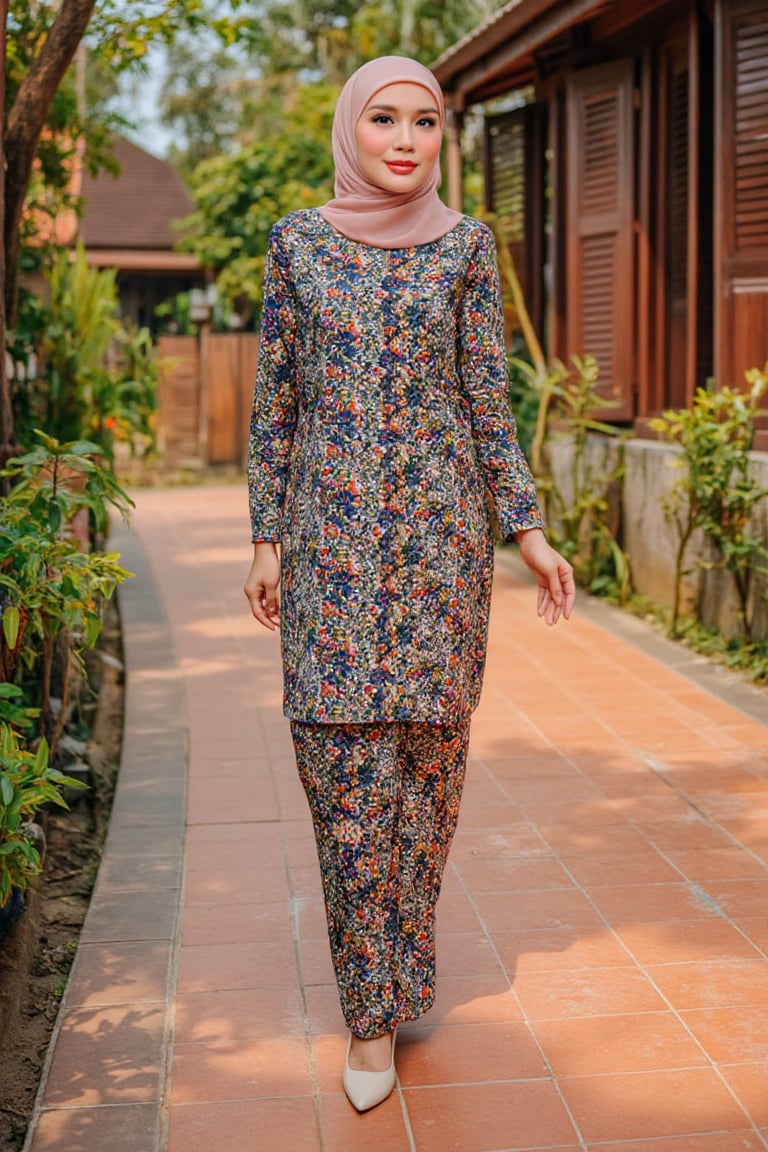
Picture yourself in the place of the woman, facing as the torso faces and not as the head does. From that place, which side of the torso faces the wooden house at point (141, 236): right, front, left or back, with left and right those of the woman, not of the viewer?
back

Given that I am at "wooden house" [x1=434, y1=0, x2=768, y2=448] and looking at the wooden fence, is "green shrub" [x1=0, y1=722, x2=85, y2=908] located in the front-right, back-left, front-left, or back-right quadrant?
back-left

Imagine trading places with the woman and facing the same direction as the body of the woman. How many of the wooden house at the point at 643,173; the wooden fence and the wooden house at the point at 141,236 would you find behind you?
3

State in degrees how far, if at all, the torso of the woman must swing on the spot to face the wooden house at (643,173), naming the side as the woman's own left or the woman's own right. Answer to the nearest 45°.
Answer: approximately 180°

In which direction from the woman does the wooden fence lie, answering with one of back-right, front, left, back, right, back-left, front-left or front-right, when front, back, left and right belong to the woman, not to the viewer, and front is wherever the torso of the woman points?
back

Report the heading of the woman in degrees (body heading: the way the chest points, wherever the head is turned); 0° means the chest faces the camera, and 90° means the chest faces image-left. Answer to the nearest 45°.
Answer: approximately 0°
